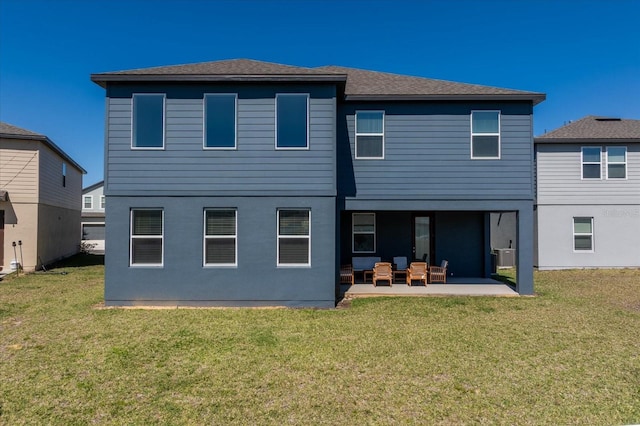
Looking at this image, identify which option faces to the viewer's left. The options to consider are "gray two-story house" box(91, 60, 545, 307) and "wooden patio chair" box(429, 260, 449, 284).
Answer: the wooden patio chair

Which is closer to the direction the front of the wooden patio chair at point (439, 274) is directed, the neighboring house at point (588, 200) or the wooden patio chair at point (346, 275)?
the wooden patio chair

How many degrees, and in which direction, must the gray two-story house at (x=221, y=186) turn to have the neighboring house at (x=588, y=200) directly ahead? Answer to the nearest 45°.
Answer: approximately 45° to its right

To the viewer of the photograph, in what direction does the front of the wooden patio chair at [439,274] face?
facing to the left of the viewer

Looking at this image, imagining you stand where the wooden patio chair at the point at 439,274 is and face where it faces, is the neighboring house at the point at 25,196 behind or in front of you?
in front

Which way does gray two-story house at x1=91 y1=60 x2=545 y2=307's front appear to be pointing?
away from the camera

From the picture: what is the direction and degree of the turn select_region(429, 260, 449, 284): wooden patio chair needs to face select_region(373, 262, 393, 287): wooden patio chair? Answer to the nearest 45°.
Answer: approximately 45° to its left

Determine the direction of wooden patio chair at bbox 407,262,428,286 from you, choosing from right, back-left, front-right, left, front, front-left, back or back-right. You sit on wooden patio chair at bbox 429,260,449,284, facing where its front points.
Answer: front-left
